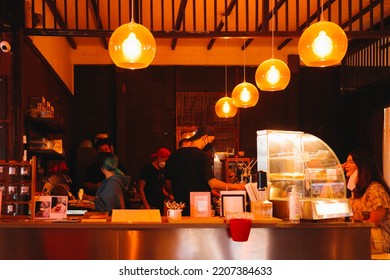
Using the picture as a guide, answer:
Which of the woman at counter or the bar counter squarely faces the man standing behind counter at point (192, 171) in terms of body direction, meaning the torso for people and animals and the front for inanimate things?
the woman at counter

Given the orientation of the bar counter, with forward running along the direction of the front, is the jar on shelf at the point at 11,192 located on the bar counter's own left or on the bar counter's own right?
on the bar counter's own right

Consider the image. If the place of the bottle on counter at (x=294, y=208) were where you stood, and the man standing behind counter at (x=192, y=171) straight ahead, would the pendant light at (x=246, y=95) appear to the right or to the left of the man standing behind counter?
right

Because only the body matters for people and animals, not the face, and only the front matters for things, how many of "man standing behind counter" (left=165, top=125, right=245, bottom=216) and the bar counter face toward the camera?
1

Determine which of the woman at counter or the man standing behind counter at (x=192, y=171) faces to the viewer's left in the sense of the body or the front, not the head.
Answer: the woman at counter

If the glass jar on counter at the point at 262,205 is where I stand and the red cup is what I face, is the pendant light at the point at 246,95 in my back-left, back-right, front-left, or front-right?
back-right

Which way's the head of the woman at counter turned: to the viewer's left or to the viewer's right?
to the viewer's left

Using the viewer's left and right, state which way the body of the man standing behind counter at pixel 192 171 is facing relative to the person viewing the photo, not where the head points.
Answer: facing away from the viewer and to the right of the viewer

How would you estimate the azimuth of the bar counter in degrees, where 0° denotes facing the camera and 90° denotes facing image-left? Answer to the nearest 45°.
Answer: approximately 0°

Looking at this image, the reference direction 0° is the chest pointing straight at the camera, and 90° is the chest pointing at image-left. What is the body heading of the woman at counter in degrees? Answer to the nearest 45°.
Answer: approximately 90°

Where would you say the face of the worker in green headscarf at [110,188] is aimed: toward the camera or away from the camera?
away from the camera

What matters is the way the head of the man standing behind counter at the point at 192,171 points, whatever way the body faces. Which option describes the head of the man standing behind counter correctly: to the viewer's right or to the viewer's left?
to the viewer's right

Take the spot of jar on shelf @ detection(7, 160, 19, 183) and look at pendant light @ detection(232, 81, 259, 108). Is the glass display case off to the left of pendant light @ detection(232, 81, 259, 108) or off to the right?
right

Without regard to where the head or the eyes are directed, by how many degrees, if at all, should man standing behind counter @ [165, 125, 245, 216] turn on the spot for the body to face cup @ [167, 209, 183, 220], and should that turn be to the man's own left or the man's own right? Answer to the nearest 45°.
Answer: approximately 135° to the man's own right
